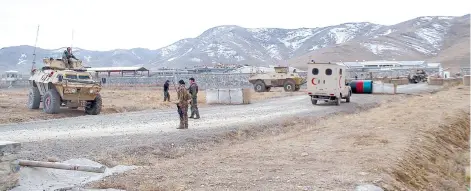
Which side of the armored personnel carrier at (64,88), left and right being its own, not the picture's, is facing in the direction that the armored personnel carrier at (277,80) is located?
left

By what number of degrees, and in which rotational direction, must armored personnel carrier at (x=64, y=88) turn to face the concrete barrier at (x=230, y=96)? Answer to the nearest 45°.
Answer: approximately 45° to its left

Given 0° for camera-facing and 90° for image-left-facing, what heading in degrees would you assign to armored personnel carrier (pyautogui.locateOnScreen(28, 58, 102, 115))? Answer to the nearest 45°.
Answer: approximately 315°

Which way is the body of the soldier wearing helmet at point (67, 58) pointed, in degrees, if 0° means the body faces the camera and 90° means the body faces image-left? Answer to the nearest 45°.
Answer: approximately 315°

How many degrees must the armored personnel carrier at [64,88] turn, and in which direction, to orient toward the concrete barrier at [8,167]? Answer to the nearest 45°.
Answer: approximately 45° to its right

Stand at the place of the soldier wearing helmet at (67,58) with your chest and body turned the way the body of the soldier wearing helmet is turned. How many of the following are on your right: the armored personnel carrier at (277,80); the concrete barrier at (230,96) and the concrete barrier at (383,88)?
0
